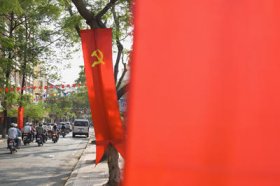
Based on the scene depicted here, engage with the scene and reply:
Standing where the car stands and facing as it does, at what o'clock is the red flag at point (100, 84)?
The red flag is roughly at 6 o'clock from the car.

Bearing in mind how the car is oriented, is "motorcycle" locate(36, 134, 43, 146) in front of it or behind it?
behind

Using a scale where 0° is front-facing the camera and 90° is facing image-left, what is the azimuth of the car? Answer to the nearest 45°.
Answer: approximately 180°

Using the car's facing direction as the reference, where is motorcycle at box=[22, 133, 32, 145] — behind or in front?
behind

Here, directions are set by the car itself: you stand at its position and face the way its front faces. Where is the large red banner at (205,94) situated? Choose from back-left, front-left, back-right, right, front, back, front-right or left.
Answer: back

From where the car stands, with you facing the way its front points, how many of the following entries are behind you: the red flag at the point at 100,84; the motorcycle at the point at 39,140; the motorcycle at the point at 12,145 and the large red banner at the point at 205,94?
4

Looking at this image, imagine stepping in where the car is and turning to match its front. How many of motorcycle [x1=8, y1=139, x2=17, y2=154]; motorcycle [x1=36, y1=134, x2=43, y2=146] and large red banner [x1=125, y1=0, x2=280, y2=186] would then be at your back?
3
